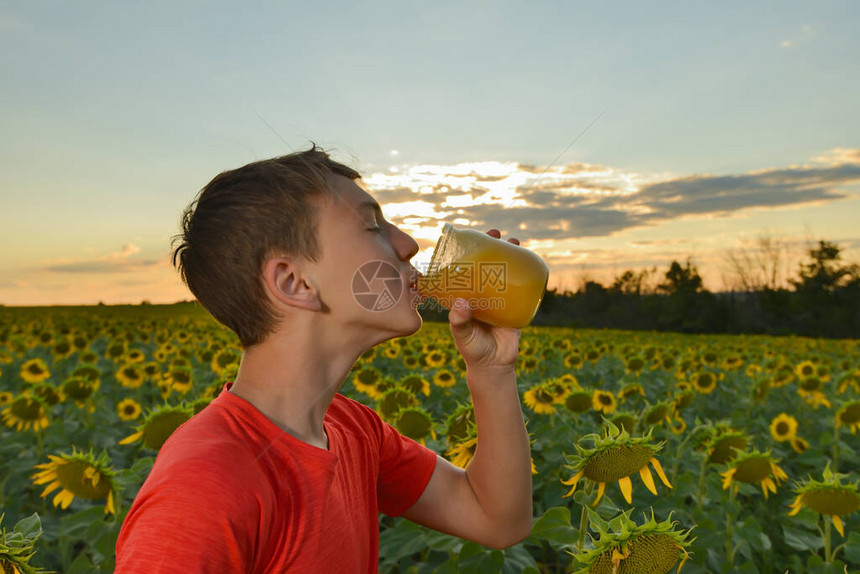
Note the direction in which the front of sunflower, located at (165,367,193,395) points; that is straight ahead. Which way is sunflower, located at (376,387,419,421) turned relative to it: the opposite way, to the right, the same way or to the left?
the same way

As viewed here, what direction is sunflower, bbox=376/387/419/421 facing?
toward the camera

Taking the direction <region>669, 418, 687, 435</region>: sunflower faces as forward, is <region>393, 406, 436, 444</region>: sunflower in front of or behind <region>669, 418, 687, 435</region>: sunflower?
in front

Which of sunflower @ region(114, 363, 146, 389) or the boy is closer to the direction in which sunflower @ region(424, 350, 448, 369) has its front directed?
the boy

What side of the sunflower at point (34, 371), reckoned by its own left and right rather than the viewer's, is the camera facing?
front

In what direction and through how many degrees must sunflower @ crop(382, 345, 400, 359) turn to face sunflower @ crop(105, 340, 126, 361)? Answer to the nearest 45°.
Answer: approximately 90° to its right

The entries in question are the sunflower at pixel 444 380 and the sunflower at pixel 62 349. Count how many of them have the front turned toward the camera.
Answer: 2

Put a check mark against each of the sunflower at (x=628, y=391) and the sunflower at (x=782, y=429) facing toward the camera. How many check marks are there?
2

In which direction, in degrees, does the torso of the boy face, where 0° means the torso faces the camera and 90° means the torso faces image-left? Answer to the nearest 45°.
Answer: approximately 315°

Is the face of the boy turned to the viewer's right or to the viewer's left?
to the viewer's right

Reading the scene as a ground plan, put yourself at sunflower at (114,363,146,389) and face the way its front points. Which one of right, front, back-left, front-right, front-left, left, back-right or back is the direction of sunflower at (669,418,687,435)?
front-left

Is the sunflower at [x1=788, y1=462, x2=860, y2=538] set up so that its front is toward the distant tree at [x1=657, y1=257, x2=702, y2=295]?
no

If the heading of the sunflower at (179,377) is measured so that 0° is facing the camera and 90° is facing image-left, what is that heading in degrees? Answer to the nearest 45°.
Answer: approximately 0°

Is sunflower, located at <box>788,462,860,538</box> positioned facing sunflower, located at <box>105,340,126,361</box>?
no

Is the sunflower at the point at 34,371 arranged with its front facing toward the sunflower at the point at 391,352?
no

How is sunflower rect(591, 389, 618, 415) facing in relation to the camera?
toward the camera

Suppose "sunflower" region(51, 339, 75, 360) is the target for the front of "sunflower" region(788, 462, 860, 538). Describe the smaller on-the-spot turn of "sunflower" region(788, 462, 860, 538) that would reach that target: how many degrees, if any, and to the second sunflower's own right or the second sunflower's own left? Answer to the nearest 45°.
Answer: approximately 90° to the second sunflower's own right

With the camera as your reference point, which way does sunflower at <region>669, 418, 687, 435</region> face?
facing the viewer
